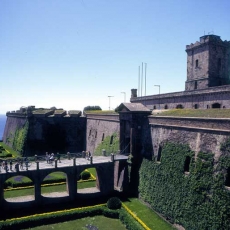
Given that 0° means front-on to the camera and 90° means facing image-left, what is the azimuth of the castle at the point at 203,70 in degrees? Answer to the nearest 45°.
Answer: approximately 45°

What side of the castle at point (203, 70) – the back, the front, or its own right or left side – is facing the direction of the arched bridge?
front

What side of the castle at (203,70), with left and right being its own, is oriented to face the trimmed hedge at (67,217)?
front

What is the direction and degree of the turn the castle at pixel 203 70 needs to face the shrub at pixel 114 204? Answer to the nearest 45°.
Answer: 0° — it already faces it

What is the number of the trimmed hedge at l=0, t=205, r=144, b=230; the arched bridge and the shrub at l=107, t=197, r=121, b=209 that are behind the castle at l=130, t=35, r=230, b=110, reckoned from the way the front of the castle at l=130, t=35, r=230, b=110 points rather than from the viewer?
0
